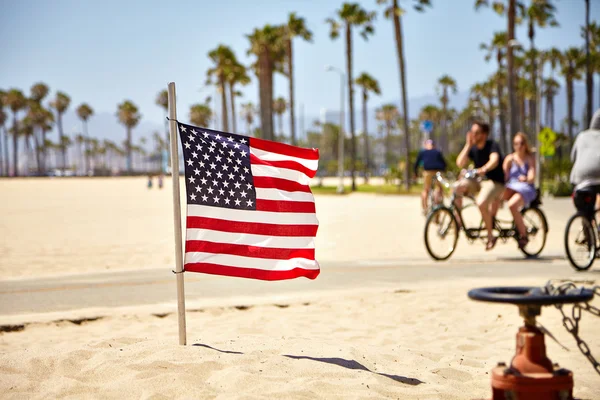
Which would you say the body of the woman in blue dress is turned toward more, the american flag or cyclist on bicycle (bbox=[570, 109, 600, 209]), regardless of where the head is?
the american flag

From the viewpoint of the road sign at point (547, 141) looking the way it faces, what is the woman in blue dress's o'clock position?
The woman in blue dress is roughly at 12 o'clock from the road sign.

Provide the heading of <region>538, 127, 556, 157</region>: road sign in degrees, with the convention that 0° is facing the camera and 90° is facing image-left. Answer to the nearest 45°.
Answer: approximately 0°

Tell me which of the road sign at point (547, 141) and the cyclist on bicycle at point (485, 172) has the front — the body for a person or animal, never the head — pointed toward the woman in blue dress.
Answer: the road sign

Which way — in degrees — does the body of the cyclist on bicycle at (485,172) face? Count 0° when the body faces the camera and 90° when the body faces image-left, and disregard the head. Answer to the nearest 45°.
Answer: approximately 45°

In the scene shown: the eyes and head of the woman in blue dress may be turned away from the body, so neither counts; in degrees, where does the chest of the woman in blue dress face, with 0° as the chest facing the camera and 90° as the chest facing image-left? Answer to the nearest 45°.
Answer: approximately 45°

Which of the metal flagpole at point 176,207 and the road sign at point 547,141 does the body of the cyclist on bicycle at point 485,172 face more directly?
the metal flagpole

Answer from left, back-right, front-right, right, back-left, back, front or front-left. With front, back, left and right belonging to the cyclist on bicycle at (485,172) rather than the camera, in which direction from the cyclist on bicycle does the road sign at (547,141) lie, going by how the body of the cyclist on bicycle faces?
back-right

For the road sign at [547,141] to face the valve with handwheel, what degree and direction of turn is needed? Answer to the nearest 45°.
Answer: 0° — it already faces it
